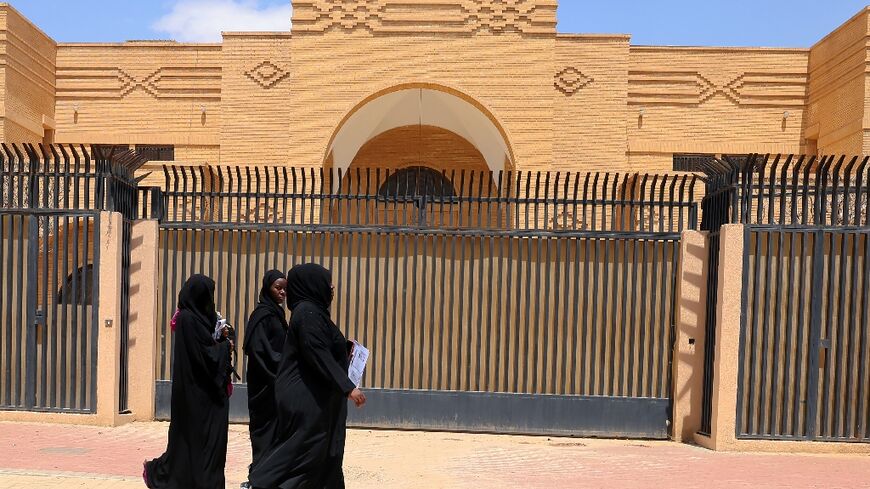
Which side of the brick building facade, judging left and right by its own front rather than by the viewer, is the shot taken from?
front

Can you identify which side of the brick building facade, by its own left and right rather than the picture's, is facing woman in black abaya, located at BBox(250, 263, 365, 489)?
front

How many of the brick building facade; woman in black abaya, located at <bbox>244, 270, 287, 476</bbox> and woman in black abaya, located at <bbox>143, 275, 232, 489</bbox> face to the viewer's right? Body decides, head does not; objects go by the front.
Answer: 2

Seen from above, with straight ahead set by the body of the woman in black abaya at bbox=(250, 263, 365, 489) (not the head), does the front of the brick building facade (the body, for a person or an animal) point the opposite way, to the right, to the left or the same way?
to the right

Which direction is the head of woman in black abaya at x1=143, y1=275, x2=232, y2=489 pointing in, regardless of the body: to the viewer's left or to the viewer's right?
to the viewer's right

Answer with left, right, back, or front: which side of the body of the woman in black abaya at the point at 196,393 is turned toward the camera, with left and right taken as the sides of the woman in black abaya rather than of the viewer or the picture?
right

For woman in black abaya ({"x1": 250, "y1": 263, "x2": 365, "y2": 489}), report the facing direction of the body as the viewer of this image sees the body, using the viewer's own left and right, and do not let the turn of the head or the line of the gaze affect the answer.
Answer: facing to the right of the viewer

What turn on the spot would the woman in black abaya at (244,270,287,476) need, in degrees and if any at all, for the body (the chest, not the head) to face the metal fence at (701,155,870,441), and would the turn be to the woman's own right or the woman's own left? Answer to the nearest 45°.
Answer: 0° — they already face it

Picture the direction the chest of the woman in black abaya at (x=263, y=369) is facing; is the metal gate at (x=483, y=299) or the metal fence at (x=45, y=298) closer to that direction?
the metal gate

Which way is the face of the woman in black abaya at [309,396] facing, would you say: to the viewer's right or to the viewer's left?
to the viewer's right

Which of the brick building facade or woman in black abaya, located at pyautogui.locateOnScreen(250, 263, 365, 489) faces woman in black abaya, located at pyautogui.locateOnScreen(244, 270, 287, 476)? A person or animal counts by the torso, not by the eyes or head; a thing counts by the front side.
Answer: the brick building facade

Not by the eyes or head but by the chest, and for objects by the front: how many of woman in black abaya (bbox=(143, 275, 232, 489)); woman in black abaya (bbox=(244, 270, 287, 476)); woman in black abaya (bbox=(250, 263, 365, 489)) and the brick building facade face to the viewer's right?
3

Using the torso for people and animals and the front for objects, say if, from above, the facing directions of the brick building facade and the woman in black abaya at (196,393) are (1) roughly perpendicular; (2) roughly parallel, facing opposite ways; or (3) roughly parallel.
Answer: roughly perpendicular

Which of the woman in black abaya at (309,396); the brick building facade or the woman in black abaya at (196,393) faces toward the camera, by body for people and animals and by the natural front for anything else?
the brick building facade

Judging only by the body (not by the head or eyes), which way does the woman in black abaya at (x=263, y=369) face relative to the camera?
to the viewer's right
